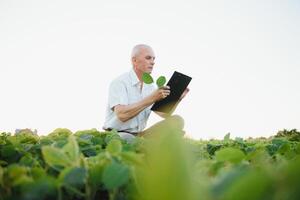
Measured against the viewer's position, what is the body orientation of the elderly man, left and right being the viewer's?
facing the viewer and to the right of the viewer
